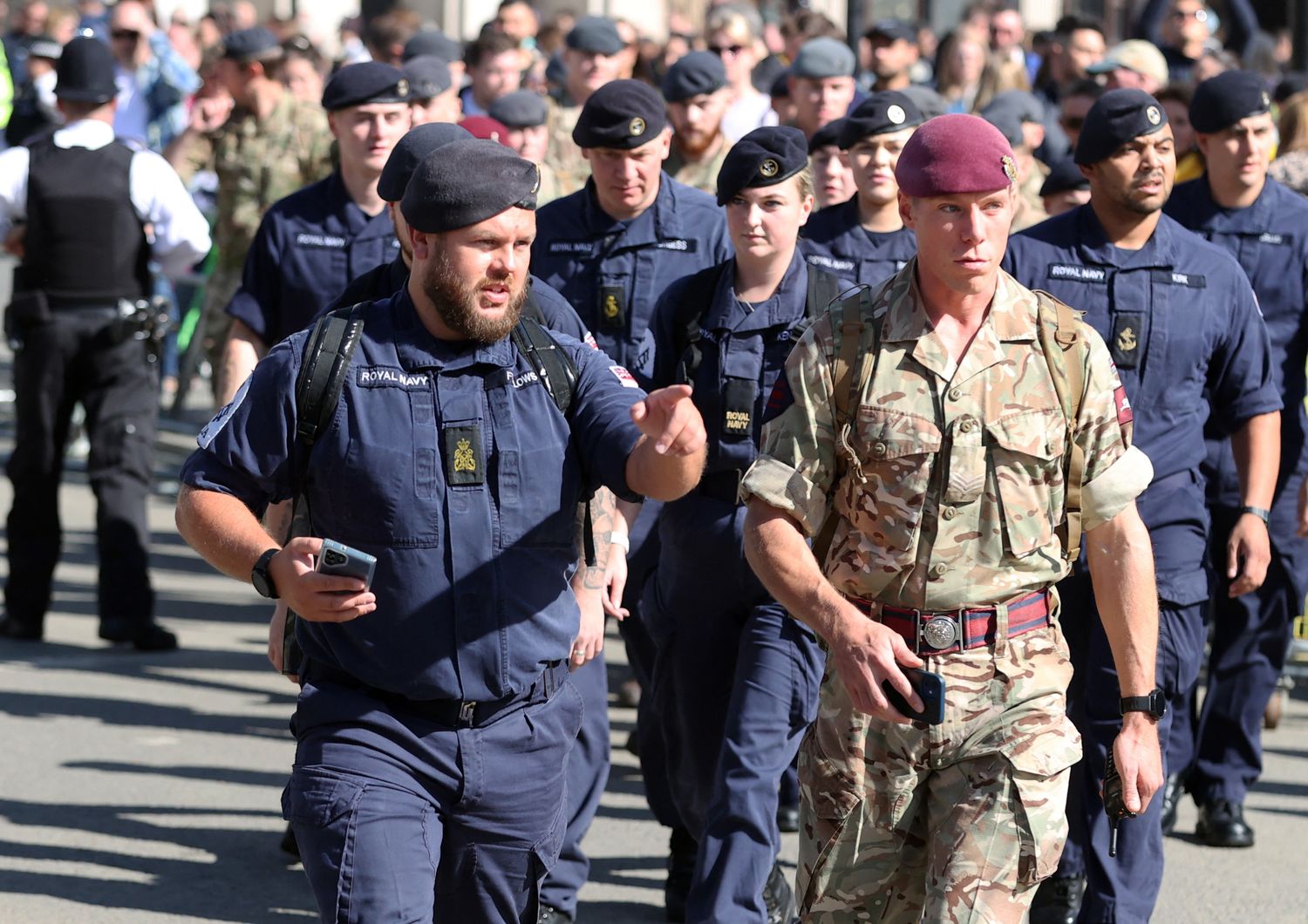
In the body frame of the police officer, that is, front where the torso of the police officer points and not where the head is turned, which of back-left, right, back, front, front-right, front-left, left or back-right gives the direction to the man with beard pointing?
back

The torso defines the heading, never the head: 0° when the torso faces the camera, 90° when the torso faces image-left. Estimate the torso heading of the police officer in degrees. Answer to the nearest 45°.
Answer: approximately 180°

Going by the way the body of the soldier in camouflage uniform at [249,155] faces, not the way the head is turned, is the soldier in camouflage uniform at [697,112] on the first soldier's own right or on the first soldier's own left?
on the first soldier's own left

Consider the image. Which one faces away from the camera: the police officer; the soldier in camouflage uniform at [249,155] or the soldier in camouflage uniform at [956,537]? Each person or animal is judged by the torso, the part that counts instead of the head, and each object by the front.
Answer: the police officer

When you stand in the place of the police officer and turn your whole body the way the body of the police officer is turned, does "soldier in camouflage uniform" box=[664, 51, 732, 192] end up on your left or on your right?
on your right

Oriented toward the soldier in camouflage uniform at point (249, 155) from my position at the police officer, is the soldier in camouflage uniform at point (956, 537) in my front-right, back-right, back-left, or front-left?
back-right

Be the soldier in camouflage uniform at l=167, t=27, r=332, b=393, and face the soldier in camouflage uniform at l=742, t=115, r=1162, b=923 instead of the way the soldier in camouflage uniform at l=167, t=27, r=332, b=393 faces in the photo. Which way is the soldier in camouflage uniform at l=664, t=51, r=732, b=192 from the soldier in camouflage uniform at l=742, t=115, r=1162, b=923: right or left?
left

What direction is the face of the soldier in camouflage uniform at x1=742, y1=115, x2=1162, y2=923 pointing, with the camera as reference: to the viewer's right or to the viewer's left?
to the viewer's right

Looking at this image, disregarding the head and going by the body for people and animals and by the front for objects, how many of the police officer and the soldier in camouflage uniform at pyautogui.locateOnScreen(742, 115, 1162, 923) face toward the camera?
1

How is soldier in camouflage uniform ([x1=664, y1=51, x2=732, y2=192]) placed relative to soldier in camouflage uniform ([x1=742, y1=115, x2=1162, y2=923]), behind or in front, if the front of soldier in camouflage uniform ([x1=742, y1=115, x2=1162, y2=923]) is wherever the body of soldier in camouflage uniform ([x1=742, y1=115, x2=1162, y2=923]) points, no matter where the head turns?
behind
